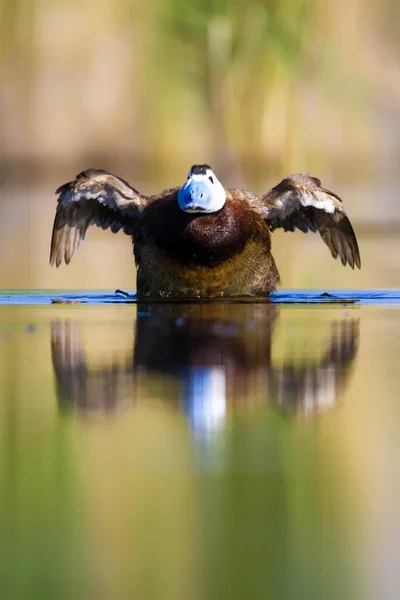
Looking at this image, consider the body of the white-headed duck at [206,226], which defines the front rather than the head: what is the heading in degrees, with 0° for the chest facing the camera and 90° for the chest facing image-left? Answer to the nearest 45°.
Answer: approximately 0°
